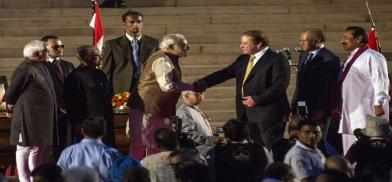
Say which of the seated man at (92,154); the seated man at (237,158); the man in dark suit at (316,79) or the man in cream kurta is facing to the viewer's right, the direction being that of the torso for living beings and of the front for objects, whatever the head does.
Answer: the man in cream kurta

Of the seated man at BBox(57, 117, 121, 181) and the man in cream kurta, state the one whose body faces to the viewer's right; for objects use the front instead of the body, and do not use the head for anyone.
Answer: the man in cream kurta

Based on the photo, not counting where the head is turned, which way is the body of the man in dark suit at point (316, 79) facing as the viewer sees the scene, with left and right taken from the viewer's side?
facing the viewer and to the left of the viewer

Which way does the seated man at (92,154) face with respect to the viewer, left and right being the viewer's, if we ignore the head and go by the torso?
facing away from the viewer

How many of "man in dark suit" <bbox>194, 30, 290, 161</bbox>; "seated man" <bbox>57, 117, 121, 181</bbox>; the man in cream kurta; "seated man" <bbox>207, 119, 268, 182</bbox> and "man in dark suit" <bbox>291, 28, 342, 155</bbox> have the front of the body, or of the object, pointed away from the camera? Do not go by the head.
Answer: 2

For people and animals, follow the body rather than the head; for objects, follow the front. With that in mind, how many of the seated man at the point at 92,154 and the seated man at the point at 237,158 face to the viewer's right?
0

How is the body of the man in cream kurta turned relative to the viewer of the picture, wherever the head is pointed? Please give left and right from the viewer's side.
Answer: facing to the right of the viewer

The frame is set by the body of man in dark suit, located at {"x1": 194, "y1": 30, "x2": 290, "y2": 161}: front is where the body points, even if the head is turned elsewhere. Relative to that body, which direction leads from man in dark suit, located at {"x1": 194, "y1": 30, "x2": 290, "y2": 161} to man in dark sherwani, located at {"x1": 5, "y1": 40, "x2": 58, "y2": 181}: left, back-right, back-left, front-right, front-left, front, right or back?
front-right

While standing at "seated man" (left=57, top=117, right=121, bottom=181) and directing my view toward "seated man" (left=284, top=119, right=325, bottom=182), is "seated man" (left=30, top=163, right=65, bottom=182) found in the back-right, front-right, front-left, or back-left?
back-right

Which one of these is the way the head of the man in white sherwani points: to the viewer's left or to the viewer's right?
to the viewer's left

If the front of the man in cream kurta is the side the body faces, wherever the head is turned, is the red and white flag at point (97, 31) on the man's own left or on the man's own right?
on the man's own left

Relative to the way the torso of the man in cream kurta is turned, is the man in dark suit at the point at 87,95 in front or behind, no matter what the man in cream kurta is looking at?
behind

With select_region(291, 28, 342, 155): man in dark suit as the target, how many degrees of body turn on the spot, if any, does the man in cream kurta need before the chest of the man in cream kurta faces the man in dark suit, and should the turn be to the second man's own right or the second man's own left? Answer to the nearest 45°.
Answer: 0° — they already face them

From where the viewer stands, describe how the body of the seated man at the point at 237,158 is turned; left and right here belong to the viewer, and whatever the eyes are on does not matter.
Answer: facing away from the viewer

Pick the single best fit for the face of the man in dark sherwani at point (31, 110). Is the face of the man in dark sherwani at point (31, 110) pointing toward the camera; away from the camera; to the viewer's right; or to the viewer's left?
to the viewer's right
